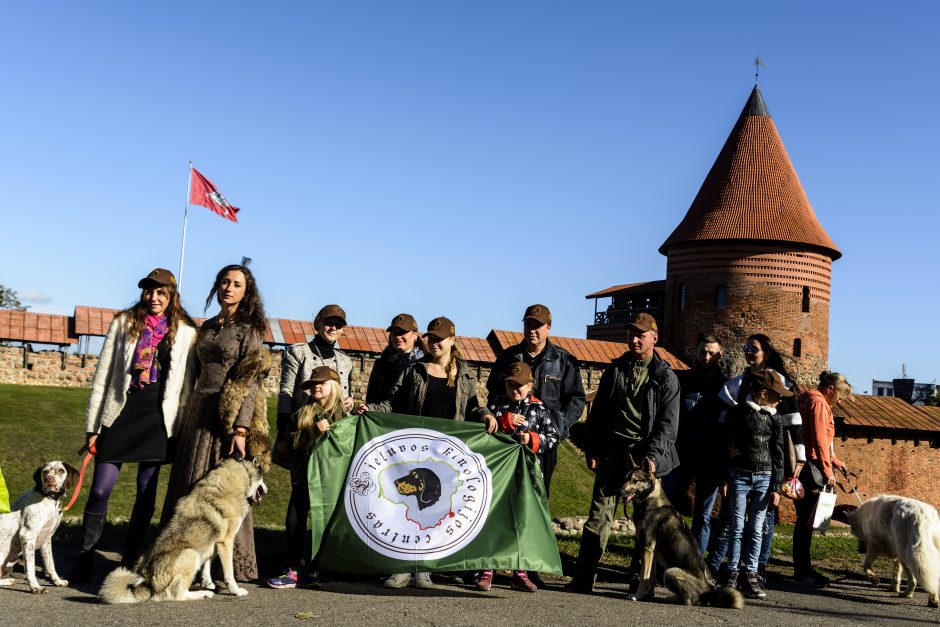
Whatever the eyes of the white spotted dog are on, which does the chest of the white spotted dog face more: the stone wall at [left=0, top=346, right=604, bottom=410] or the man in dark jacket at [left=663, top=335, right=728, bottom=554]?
the man in dark jacket

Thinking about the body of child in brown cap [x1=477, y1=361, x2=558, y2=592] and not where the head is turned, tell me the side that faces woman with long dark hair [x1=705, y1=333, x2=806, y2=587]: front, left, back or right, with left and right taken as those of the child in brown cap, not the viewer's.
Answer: left

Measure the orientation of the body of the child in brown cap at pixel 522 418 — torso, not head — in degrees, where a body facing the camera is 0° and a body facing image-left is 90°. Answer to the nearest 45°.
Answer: approximately 0°

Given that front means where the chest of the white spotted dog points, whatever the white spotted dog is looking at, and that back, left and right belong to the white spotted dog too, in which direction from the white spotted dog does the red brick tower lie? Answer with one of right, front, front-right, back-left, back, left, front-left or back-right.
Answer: left

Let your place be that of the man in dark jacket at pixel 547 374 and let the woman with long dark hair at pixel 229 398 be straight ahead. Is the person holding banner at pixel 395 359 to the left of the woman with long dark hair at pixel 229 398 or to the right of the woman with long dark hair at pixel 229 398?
right

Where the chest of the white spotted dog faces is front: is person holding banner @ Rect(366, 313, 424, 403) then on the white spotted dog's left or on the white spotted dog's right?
on the white spotted dog's left

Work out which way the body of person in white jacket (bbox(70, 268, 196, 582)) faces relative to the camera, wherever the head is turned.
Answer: toward the camera

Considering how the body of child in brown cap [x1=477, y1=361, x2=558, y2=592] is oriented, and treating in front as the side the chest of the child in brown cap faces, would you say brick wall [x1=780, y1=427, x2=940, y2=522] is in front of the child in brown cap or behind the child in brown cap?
behind

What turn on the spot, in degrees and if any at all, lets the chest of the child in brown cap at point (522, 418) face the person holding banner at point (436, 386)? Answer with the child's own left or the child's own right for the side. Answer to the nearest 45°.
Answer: approximately 90° to the child's own right

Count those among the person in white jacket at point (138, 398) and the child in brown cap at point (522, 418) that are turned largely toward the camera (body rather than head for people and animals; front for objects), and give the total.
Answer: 2

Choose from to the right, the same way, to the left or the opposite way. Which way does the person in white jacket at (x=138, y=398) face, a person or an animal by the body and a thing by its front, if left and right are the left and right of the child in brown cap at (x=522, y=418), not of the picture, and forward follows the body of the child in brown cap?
the same way

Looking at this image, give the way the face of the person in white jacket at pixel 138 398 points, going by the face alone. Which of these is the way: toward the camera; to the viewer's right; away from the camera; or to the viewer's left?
toward the camera

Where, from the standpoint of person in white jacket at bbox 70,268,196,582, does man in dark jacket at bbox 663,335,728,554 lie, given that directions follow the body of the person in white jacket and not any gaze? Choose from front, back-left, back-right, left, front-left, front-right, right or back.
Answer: left

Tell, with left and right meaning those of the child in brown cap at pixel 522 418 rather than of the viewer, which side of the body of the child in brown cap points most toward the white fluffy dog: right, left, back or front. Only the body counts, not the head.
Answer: left

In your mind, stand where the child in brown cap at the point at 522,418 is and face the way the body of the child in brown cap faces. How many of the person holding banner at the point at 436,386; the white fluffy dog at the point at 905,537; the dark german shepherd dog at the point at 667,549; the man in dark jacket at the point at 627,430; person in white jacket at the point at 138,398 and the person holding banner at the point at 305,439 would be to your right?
3

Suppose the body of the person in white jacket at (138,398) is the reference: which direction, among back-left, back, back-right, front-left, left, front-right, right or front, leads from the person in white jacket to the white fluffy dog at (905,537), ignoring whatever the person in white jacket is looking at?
left
